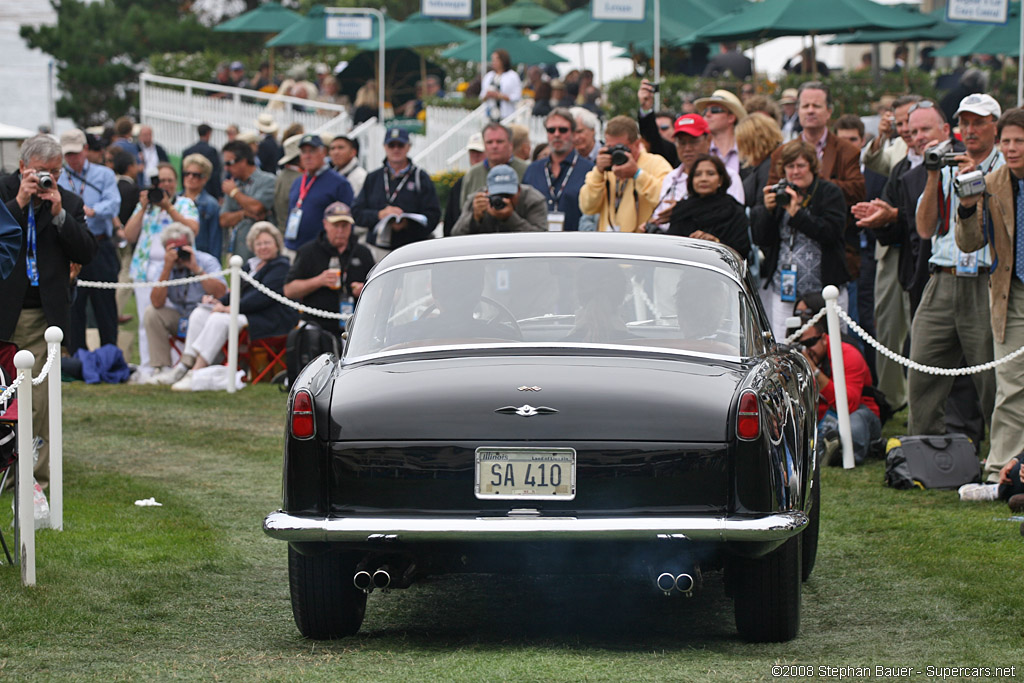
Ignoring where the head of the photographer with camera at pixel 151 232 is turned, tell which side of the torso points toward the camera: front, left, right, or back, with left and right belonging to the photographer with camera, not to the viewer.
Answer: front

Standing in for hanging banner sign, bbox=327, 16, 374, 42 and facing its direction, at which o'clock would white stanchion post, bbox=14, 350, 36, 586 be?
The white stanchion post is roughly at 12 o'clock from the hanging banner sign.

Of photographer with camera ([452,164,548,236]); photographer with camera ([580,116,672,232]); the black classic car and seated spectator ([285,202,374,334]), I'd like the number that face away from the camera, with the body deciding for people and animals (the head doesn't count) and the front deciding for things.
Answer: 1

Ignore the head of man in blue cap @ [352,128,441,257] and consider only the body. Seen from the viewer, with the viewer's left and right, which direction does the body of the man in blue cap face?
facing the viewer

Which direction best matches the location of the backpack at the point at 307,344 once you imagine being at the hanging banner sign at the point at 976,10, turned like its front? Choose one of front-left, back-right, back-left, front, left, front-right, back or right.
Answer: front-right

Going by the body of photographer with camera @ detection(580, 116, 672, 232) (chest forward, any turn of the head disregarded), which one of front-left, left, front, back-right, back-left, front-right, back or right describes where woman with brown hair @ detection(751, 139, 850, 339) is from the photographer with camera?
front-left

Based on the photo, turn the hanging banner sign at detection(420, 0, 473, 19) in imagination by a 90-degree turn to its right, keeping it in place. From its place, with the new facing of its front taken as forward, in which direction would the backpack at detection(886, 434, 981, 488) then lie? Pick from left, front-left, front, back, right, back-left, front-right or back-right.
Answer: left

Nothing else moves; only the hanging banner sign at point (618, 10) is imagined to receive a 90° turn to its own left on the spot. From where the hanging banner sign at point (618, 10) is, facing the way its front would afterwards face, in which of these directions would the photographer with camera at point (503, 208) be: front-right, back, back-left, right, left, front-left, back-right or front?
right

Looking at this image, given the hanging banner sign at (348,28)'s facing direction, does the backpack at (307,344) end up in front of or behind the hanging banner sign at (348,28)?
in front

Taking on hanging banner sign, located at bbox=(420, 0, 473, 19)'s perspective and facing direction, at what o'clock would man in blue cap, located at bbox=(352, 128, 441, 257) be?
The man in blue cap is roughly at 12 o'clock from the hanging banner sign.

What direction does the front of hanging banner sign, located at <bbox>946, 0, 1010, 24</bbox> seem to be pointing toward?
toward the camera

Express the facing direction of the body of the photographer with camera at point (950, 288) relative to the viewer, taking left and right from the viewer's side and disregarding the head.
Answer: facing the viewer and to the left of the viewer

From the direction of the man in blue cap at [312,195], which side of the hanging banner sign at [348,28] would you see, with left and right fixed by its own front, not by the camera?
front
